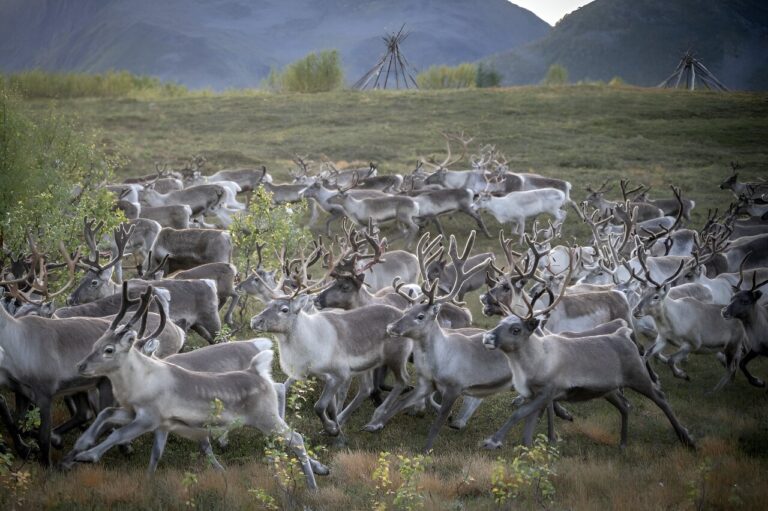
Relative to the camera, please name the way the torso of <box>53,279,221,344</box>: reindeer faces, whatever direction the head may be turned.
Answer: to the viewer's left

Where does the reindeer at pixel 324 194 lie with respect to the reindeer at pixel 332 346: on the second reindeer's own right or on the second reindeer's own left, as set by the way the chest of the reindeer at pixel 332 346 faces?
on the second reindeer's own right

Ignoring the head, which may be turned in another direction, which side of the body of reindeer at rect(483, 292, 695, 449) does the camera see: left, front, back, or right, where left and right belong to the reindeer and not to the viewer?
left

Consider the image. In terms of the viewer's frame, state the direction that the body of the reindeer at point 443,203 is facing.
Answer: to the viewer's left

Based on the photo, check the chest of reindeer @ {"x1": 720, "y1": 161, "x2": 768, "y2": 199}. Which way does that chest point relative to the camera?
to the viewer's left

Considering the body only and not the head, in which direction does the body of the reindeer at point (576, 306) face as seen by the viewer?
to the viewer's left

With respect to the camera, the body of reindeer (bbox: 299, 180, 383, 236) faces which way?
to the viewer's left

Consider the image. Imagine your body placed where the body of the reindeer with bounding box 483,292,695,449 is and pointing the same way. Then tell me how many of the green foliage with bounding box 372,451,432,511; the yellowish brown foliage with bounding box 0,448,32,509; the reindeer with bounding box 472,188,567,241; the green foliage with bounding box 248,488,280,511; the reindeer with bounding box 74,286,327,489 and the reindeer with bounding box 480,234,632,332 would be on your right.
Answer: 2

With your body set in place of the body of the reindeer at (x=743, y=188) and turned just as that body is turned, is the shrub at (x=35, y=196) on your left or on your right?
on your left

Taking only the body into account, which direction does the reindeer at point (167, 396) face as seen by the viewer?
to the viewer's left

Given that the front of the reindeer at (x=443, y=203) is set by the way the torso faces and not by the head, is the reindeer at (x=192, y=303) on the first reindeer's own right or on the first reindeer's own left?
on the first reindeer's own left

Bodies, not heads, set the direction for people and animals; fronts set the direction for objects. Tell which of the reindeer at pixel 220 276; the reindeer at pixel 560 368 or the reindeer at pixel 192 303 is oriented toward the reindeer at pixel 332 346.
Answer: the reindeer at pixel 560 368

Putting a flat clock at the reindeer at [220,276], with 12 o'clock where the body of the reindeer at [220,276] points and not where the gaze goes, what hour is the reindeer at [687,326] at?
the reindeer at [687,326] is roughly at 7 o'clock from the reindeer at [220,276].

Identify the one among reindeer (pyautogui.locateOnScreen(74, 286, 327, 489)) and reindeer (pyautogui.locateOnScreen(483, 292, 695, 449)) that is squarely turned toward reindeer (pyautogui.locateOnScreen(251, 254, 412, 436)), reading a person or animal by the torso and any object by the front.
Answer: reindeer (pyautogui.locateOnScreen(483, 292, 695, 449))

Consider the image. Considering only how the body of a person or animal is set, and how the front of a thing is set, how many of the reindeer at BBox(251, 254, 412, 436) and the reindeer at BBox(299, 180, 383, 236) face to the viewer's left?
2

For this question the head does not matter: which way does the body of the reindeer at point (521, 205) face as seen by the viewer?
to the viewer's left

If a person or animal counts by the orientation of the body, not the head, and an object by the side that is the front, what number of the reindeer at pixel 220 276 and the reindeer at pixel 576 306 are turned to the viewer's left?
2
